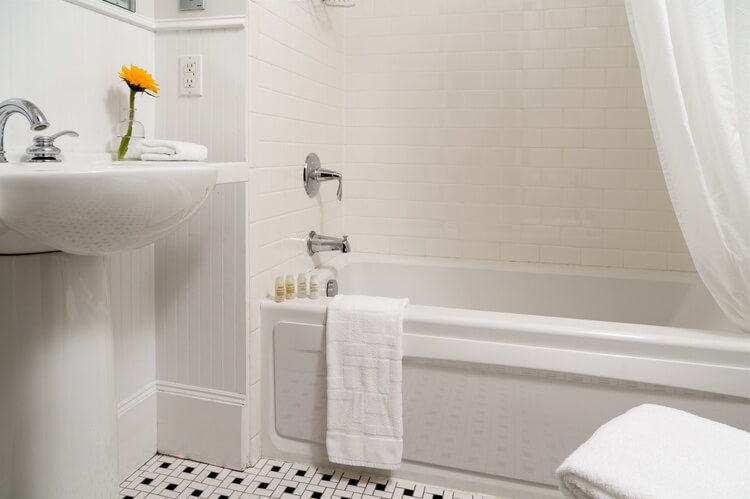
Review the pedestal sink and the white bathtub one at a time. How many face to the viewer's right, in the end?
1

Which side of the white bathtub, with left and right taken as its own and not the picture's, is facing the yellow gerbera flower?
right

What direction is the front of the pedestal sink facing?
to the viewer's right

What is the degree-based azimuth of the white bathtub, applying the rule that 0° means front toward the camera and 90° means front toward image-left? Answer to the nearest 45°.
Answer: approximately 0°

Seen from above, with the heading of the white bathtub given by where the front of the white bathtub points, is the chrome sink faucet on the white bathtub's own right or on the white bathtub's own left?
on the white bathtub's own right

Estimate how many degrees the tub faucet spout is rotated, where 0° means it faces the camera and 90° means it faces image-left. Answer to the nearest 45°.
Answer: approximately 270°

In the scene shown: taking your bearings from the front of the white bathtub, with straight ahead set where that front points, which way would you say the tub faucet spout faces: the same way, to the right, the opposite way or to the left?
to the left

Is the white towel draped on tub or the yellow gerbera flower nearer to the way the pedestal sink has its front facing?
the white towel draped on tub

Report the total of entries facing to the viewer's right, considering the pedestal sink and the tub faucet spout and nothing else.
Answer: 2

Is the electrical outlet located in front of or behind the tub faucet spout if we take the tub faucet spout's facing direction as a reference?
behind
